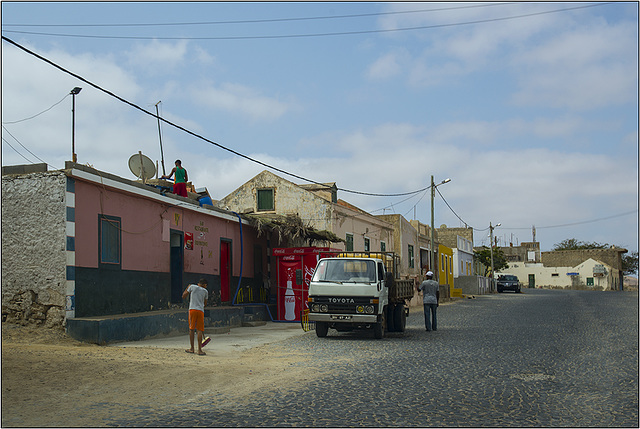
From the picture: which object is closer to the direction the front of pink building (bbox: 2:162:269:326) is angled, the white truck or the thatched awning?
the white truck

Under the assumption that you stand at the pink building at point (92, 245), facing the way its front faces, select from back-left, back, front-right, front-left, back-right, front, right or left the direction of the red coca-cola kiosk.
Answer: left

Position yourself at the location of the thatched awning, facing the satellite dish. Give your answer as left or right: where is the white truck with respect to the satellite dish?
left

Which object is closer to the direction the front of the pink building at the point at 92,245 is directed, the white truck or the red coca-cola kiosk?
the white truck

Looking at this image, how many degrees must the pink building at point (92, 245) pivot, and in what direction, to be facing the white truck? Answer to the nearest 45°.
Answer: approximately 45° to its left

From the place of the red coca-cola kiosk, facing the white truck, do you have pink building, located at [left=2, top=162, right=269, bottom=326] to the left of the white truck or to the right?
right

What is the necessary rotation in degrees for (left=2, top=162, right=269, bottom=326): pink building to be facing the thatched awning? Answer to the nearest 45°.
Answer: approximately 90° to its left
